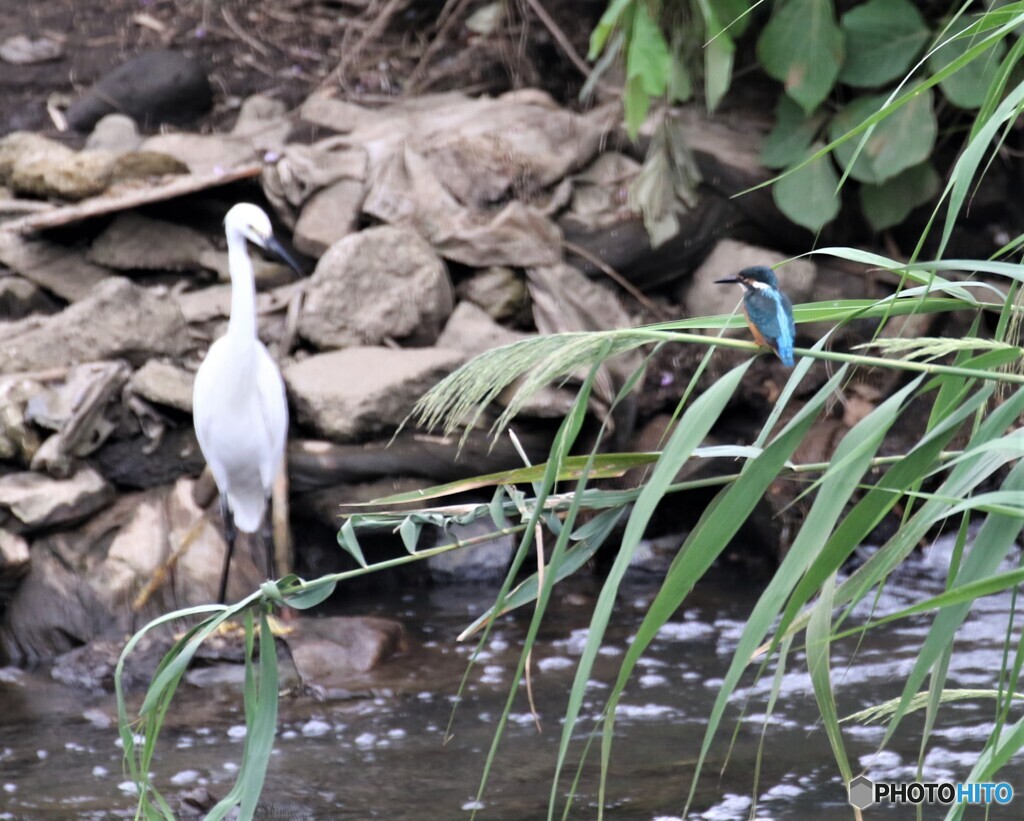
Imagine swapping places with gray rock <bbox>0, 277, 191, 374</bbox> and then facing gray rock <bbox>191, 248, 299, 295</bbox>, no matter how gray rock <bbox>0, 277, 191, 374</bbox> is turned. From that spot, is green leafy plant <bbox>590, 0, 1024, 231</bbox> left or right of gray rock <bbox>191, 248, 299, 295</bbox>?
right

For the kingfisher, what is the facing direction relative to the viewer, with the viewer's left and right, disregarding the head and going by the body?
facing away from the viewer and to the left of the viewer

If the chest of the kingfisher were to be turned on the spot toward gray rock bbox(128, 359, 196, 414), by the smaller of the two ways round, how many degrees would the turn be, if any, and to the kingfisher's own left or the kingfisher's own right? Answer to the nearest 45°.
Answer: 0° — it already faces it

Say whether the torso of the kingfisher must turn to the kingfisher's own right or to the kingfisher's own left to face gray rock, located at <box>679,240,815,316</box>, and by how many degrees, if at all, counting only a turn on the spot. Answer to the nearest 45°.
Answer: approximately 45° to the kingfisher's own right

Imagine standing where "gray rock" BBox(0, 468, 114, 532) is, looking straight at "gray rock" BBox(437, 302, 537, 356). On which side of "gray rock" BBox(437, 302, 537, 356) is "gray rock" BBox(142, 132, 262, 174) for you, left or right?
left

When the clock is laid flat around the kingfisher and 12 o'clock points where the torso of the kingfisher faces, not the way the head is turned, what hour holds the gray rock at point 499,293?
The gray rock is roughly at 1 o'clock from the kingfisher.
